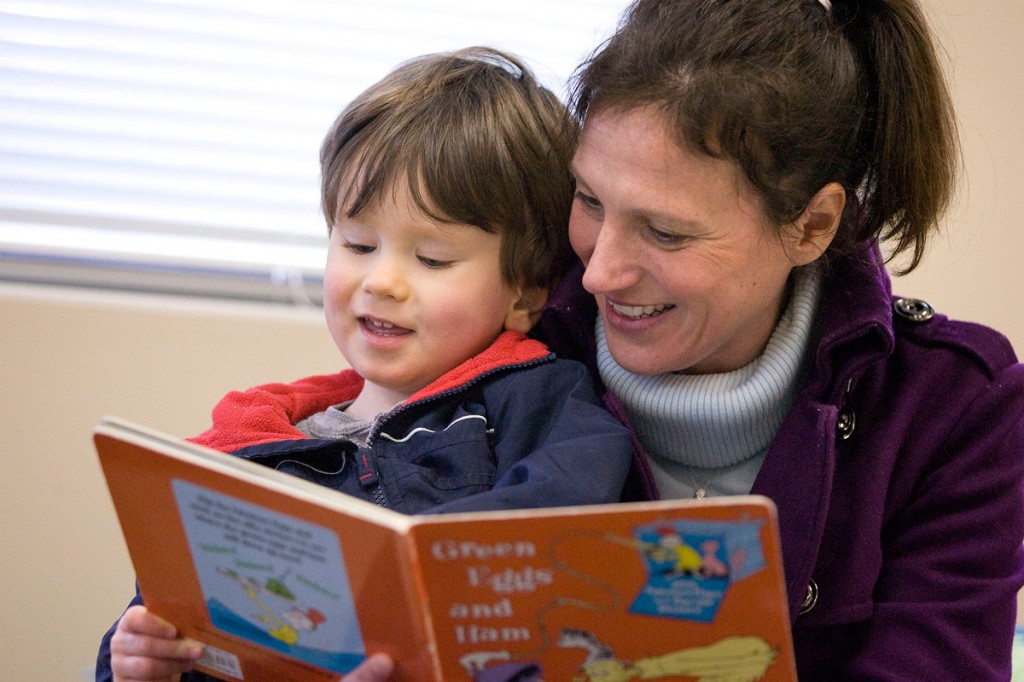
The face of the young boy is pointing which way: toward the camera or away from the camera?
toward the camera

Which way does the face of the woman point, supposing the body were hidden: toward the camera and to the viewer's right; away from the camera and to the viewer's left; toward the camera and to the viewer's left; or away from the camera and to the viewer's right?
toward the camera and to the viewer's left

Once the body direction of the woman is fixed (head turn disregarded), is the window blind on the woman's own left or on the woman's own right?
on the woman's own right

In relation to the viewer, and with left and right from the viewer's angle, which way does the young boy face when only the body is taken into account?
facing the viewer and to the left of the viewer
